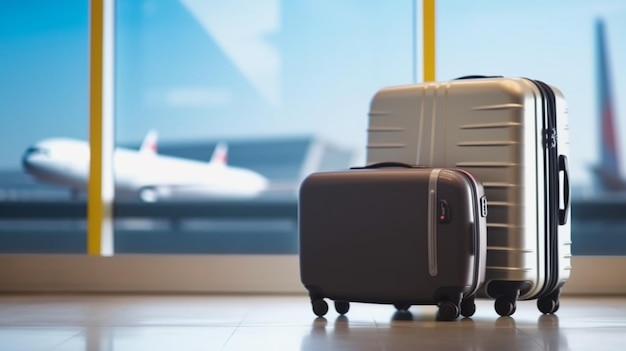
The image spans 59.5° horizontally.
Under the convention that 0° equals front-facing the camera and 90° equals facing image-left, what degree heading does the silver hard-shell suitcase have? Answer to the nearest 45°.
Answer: approximately 45°

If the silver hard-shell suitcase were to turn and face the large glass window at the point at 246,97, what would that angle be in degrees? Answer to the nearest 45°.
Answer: approximately 90° to its right

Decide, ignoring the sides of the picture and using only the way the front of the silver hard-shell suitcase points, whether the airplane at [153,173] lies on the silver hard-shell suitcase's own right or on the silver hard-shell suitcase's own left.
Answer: on the silver hard-shell suitcase's own right

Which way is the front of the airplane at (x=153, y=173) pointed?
to the viewer's left

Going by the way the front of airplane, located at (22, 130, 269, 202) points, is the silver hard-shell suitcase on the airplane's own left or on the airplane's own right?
on the airplane's own left
